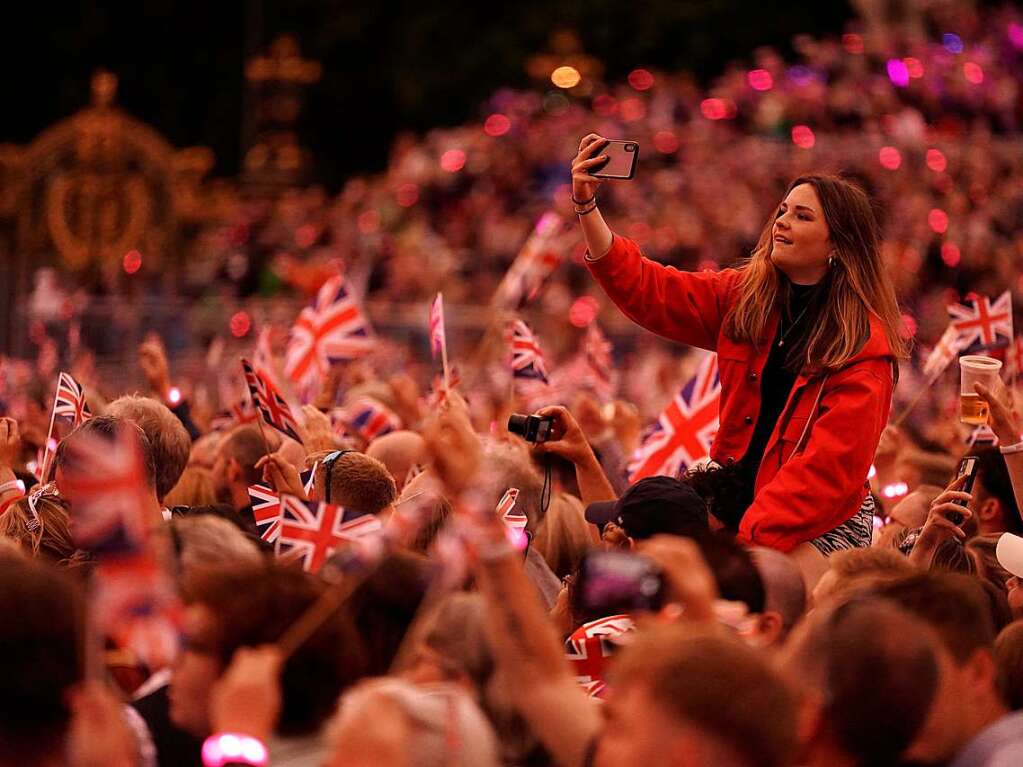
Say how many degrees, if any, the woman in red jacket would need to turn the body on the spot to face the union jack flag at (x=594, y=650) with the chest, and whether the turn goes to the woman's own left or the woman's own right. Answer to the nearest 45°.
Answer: approximately 45° to the woman's own left

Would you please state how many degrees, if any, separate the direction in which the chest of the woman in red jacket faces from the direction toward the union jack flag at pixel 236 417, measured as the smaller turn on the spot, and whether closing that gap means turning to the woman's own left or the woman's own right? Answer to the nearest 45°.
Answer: approximately 90° to the woman's own right

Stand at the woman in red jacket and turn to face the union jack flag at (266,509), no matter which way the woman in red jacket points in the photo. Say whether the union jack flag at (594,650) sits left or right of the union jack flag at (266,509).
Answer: left

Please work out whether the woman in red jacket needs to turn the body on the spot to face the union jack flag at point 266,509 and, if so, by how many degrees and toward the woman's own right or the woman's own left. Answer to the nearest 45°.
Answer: approximately 45° to the woman's own right

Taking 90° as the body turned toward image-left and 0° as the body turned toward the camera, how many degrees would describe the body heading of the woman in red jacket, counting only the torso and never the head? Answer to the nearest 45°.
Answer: approximately 45°
